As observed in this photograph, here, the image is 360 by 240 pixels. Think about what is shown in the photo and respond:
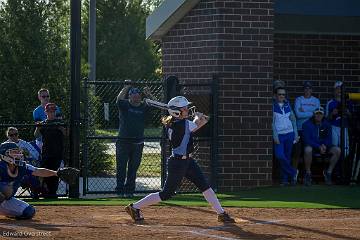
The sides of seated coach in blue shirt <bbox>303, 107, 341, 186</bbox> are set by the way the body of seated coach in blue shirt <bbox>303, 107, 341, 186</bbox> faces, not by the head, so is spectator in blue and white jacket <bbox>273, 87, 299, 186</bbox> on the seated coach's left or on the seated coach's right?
on the seated coach's right

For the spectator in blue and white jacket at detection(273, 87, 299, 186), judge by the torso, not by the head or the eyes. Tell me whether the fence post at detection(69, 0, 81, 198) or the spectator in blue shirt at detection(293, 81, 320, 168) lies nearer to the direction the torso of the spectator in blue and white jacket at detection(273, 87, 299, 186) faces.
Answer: the fence post

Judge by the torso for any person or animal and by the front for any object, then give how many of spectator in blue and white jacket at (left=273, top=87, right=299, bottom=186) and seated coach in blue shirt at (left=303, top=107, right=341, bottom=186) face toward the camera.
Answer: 2

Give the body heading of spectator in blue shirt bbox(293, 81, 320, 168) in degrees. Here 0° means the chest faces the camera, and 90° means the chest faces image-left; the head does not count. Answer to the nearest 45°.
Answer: approximately 0°

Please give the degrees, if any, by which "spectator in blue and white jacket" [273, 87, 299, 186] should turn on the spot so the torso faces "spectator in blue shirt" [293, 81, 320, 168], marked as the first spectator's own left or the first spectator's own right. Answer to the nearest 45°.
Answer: approximately 135° to the first spectator's own left
